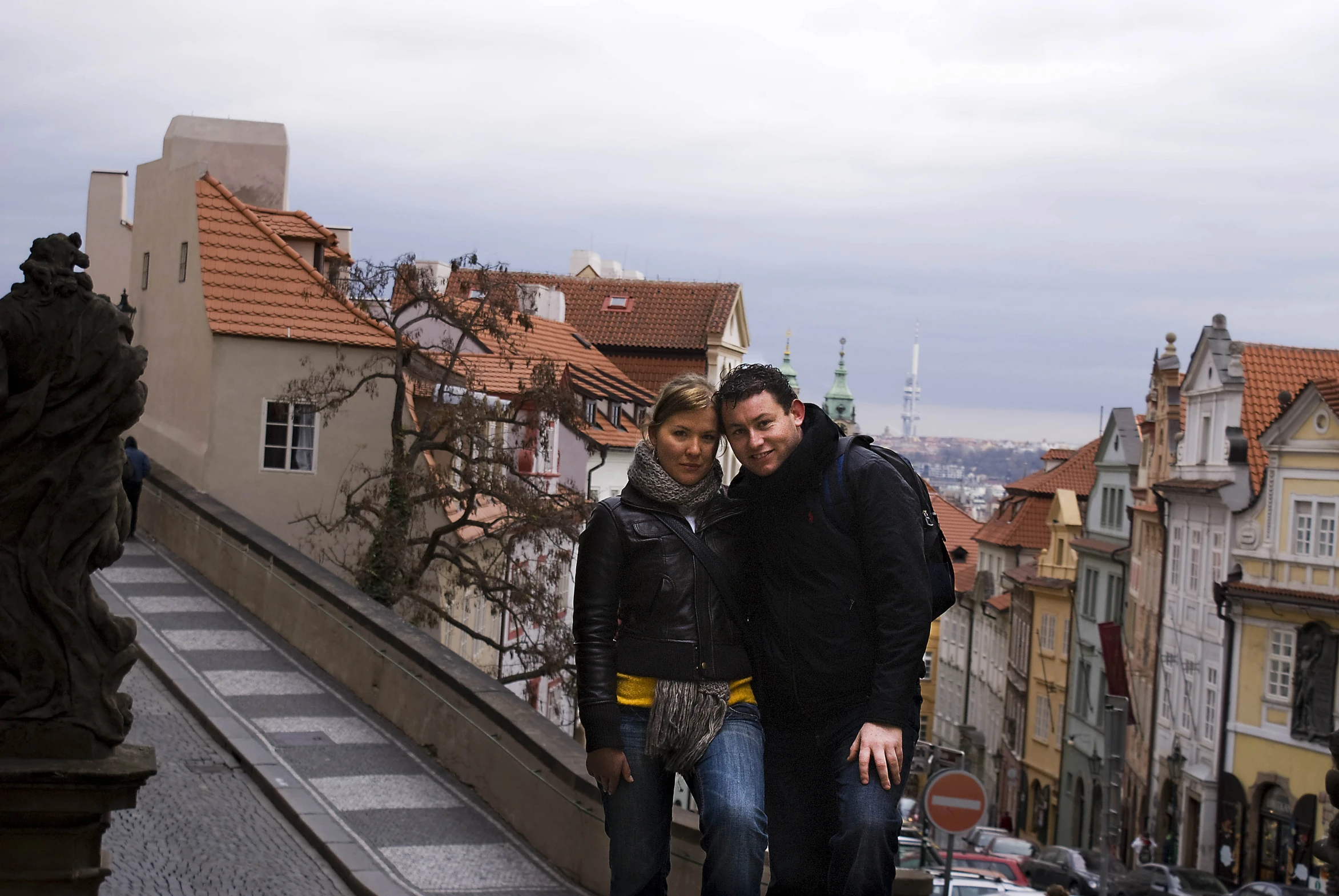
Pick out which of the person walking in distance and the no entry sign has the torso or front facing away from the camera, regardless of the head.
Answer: the person walking in distance

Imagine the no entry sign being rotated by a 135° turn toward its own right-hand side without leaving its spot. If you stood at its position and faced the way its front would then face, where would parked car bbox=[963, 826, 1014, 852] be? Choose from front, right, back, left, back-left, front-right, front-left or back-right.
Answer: front-right

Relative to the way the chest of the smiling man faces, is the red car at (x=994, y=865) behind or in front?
behind

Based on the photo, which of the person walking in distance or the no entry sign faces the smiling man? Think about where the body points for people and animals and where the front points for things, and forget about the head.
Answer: the no entry sign

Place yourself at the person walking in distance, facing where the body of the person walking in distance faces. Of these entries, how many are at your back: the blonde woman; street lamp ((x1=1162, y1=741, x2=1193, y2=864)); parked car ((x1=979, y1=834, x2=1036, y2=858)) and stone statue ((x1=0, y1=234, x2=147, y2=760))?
2

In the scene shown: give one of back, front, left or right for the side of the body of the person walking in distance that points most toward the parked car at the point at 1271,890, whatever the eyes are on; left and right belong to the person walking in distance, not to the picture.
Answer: right

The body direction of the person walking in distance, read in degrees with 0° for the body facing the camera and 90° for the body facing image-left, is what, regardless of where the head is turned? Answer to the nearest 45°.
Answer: approximately 180°

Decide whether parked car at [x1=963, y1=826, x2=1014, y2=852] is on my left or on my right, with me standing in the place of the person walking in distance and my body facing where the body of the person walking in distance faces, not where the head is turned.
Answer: on my right

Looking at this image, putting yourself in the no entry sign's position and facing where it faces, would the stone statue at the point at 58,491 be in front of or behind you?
in front

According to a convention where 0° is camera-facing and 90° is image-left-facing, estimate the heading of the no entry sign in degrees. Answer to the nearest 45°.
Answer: approximately 0°

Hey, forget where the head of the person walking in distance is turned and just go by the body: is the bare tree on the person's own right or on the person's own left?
on the person's own right
